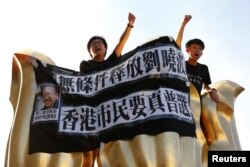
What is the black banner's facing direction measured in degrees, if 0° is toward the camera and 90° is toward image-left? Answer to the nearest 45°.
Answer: approximately 0°
